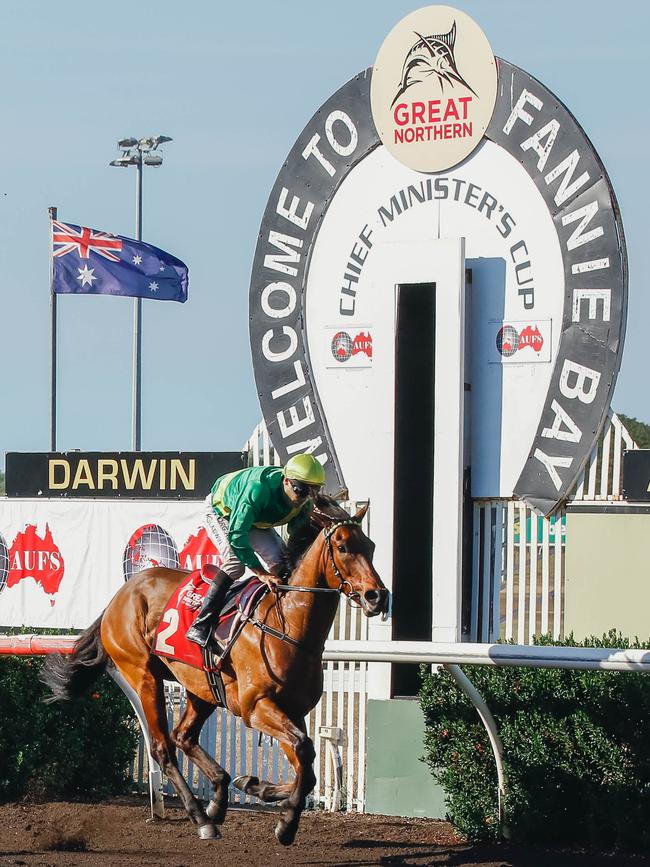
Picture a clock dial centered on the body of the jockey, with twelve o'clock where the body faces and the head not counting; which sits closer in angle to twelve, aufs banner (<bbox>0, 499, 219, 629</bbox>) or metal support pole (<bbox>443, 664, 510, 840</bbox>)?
the metal support pole

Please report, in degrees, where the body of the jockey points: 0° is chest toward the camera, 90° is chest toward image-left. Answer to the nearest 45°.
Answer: approximately 315°

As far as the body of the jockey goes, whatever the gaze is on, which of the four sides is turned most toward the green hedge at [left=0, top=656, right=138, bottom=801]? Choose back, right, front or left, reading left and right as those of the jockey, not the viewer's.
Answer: back

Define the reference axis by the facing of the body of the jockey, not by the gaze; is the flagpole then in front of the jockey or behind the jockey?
behind

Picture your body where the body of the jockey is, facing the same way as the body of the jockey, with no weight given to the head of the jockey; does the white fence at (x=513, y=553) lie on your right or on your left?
on your left

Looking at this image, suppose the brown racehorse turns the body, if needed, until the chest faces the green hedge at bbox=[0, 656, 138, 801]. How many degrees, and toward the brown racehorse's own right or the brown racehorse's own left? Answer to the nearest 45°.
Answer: approximately 180°

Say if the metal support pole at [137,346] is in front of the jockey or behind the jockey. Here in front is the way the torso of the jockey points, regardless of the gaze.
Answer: behind

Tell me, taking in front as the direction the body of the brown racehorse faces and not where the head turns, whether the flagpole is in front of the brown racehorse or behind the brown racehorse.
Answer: behind

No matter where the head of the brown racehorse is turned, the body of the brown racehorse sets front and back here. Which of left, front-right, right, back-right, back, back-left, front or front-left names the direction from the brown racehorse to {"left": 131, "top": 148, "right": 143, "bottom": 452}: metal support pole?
back-left
